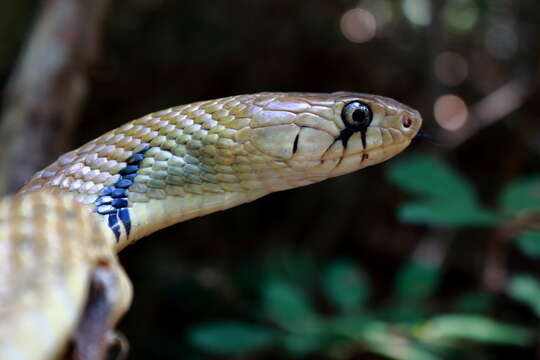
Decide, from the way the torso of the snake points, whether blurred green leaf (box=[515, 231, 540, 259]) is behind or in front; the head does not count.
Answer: in front

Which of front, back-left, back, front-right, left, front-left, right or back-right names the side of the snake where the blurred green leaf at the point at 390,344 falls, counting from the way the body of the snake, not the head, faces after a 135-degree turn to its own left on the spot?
right

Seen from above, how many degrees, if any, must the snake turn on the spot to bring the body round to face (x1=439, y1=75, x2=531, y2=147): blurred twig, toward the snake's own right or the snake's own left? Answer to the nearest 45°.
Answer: approximately 45° to the snake's own left

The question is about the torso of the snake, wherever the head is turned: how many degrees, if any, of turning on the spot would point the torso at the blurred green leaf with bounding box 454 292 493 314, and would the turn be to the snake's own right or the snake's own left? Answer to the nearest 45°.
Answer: approximately 45° to the snake's own left

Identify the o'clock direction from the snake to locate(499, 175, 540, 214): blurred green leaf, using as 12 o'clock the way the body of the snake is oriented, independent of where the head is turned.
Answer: The blurred green leaf is roughly at 11 o'clock from the snake.

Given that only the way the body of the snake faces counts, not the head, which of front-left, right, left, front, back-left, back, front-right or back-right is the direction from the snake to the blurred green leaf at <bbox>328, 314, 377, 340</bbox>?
front-left

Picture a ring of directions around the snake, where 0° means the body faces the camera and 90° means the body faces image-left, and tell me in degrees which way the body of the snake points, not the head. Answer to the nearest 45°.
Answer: approximately 270°

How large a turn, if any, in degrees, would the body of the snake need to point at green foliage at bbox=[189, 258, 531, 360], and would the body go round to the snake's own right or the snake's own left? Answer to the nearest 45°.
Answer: approximately 45° to the snake's own left
